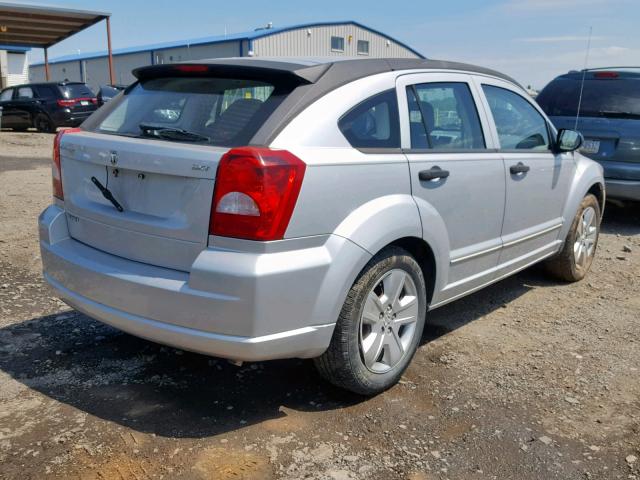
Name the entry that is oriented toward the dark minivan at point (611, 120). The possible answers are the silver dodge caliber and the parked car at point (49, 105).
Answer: the silver dodge caliber

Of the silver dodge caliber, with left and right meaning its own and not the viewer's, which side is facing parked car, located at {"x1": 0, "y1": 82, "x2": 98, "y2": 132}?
left

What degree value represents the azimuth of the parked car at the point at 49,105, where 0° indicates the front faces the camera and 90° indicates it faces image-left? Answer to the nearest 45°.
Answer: approximately 135°

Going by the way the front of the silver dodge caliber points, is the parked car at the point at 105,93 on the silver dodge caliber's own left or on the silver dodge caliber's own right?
on the silver dodge caliber's own left

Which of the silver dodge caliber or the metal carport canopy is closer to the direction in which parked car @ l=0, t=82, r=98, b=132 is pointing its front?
the metal carport canopy

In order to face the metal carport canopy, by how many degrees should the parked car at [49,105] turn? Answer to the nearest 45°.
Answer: approximately 45° to its right

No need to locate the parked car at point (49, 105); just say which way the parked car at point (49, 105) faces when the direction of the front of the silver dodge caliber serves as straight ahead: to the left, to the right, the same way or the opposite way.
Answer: to the left

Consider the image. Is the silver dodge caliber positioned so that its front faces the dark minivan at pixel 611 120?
yes

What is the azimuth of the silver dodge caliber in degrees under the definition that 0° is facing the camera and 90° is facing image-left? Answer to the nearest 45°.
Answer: approximately 225°
